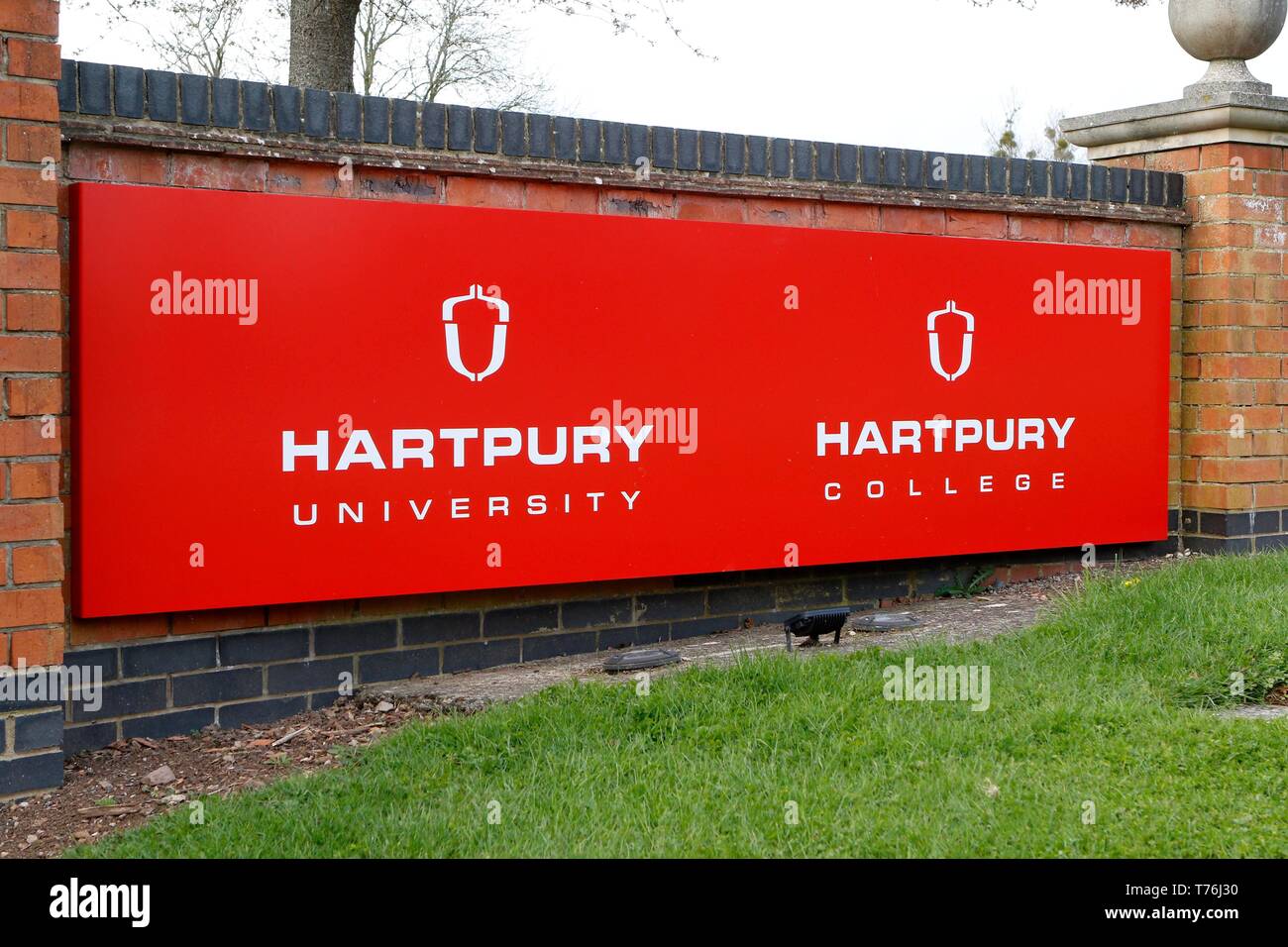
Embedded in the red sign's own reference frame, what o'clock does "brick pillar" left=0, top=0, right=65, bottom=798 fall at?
The brick pillar is roughly at 3 o'clock from the red sign.

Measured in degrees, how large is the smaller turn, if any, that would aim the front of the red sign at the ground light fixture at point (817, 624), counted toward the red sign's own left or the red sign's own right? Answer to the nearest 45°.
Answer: approximately 45° to the red sign's own left

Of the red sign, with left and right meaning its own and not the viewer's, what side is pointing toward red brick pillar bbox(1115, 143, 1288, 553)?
left

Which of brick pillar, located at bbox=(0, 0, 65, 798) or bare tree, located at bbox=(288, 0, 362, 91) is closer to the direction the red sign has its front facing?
the brick pillar

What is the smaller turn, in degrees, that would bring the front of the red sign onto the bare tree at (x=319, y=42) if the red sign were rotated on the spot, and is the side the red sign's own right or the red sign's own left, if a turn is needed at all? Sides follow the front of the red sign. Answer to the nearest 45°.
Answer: approximately 135° to the red sign's own left

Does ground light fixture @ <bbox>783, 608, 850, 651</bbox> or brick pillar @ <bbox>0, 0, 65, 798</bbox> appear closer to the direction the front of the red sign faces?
the ground light fixture

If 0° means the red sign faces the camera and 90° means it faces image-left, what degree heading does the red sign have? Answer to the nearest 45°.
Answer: approximately 315°
